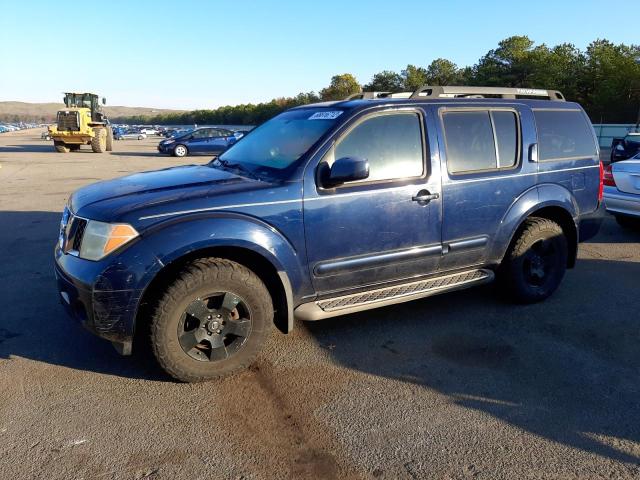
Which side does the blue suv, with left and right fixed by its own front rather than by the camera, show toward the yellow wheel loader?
right

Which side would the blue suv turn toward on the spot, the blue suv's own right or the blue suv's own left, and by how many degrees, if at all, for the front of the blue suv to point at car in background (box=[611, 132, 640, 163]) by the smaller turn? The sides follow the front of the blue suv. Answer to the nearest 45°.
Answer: approximately 180°

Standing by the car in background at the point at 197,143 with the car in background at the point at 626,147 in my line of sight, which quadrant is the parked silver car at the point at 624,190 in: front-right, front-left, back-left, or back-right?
front-right

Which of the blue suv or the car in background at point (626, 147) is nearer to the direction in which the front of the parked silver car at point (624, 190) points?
the car in background

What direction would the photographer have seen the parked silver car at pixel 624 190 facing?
facing away from the viewer and to the right of the viewer

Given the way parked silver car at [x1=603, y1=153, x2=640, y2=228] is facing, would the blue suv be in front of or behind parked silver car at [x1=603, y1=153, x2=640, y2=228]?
behind

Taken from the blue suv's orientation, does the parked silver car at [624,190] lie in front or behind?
behind

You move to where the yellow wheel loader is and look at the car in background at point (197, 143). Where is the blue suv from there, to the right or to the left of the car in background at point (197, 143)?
right

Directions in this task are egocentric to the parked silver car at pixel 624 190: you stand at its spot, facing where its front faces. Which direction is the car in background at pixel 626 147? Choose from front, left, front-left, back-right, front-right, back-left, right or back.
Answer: front-left

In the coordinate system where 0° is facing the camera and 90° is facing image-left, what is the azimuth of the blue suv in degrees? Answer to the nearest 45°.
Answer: approximately 45°
